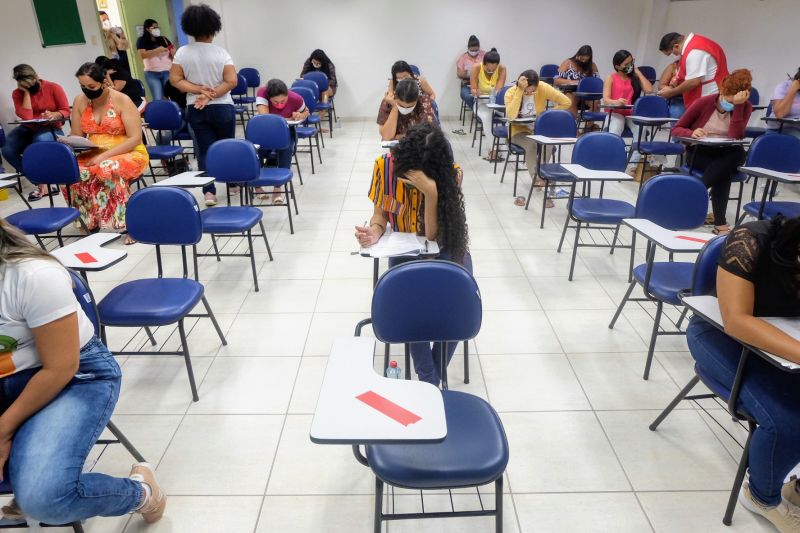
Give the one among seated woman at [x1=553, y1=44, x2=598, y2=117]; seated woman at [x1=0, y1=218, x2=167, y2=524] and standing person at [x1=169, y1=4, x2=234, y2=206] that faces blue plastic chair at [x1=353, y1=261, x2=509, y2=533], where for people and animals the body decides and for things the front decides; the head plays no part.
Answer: seated woman at [x1=553, y1=44, x2=598, y2=117]

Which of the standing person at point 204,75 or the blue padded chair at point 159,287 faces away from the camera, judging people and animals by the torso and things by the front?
the standing person

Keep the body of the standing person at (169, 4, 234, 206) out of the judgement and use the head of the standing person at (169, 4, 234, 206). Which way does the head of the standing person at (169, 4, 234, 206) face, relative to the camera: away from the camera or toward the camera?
away from the camera

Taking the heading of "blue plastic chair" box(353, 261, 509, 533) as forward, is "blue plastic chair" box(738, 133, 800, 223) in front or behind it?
behind

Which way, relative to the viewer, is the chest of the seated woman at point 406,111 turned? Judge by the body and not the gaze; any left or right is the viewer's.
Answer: facing the viewer

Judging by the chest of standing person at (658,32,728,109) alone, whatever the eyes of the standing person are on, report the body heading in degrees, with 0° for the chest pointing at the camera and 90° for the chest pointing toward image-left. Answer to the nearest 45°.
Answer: approximately 90°

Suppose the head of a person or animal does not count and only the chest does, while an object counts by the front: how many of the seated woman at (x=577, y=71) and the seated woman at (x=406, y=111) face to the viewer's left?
0

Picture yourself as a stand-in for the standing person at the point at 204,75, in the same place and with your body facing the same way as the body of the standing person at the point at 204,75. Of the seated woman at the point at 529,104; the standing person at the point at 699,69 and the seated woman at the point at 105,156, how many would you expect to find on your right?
2

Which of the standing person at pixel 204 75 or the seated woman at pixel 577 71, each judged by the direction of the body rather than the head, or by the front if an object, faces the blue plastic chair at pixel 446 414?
the seated woman

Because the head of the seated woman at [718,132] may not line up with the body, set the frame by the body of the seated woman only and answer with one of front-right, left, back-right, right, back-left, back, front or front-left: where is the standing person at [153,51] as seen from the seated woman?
right

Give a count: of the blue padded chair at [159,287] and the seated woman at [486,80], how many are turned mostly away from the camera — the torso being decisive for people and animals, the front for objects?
0

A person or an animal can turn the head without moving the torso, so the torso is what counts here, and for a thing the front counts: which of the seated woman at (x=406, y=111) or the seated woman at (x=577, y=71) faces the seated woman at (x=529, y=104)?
the seated woman at (x=577, y=71)

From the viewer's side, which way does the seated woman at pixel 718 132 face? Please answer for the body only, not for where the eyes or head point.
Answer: toward the camera

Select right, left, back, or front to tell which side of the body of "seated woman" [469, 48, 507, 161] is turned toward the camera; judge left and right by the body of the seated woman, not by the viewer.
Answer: front

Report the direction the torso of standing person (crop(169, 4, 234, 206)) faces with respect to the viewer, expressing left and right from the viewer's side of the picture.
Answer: facing away from the viewer

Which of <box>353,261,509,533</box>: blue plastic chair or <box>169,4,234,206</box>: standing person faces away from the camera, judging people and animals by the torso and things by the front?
the standing person

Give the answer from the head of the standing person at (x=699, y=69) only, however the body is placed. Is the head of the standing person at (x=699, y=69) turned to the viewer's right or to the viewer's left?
to the viewer's left
